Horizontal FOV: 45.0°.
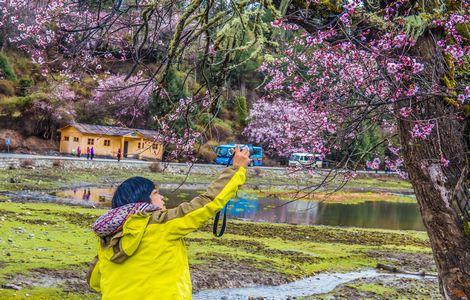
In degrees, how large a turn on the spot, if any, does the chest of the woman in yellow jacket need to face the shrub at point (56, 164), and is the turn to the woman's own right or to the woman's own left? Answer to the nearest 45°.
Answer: approximately 45° to the woman's own left

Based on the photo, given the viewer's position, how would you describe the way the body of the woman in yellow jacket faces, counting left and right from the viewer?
facing away from the viewer and to the right of the viewer

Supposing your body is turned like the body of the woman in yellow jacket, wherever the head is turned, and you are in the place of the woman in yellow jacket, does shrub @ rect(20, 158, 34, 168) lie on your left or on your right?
on your left
